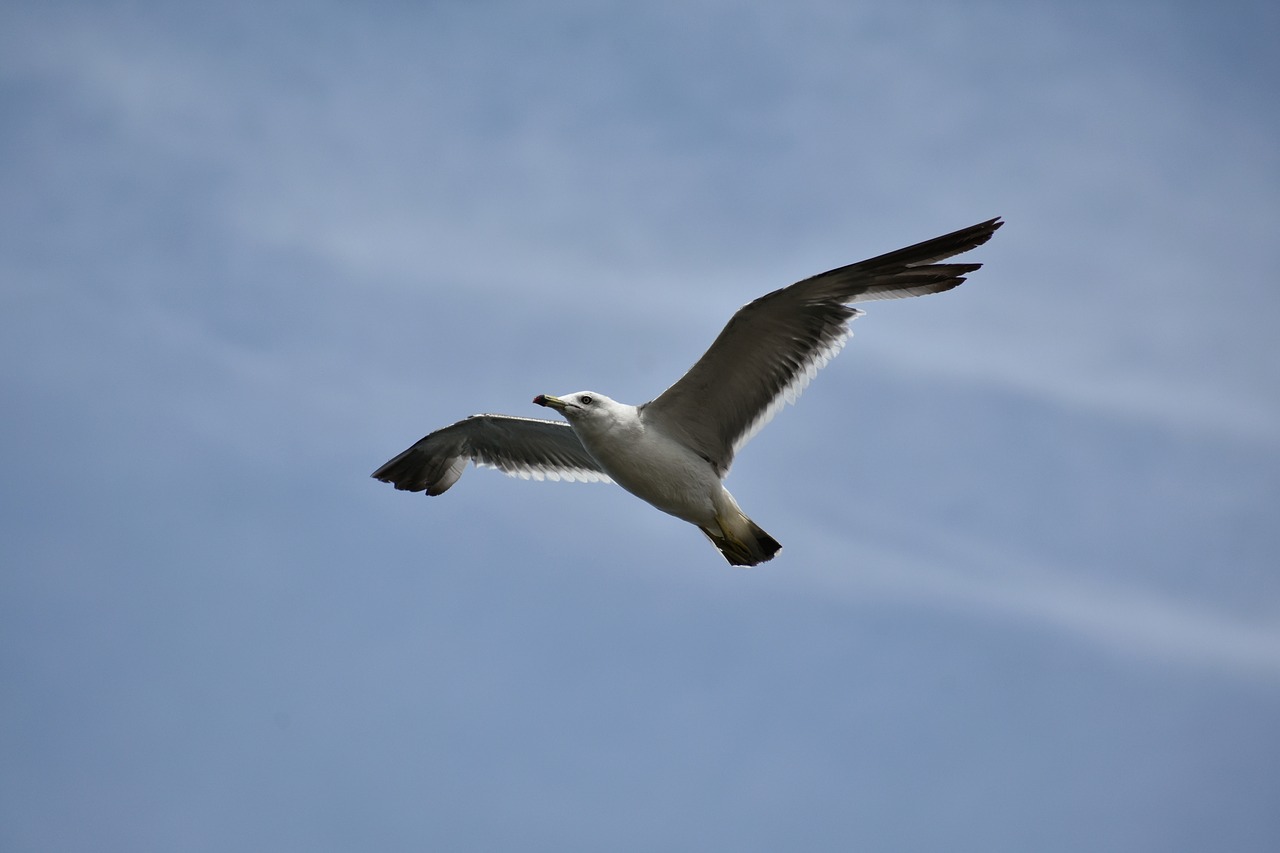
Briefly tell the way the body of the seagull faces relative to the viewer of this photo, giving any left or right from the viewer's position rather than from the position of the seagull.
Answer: facing the viewer and to the left of the viewer
